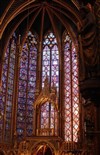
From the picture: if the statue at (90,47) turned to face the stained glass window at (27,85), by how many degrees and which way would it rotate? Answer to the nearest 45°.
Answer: approximately 90° to its right

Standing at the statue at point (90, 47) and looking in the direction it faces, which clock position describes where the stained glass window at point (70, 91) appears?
The stained glass window is roughly at 3 o'clock from the statue.

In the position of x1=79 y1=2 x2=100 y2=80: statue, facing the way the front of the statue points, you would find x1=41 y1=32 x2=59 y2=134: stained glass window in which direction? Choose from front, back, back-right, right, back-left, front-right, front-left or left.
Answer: right

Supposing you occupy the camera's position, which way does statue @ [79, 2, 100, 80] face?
facing to the left of the viewer

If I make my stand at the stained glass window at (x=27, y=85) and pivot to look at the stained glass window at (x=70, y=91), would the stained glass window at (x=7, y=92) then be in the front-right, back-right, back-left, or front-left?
back-right
